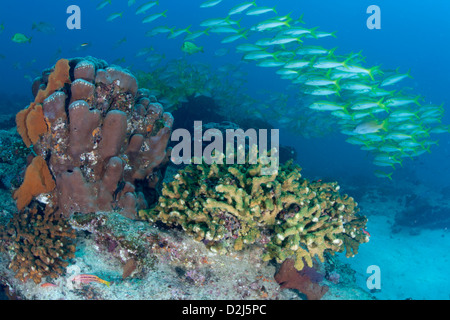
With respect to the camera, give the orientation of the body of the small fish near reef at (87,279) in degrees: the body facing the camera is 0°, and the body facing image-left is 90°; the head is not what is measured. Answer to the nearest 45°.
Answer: approximately 90°

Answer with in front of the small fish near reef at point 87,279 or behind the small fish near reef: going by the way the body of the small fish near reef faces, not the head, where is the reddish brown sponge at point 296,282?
behind
